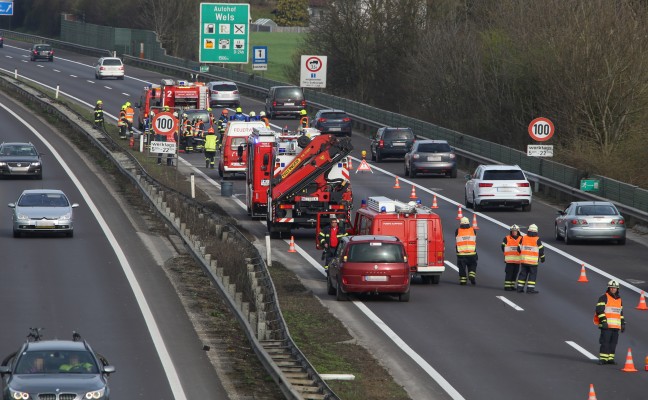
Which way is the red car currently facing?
away from the camera

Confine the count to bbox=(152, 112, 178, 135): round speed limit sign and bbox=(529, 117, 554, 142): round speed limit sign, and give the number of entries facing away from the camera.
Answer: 0

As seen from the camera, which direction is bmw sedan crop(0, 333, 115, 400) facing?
toward the camera

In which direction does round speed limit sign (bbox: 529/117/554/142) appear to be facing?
toward the camera

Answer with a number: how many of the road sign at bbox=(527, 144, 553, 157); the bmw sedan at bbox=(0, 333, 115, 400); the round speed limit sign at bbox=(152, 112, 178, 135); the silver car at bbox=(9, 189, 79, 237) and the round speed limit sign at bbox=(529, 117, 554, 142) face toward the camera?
5

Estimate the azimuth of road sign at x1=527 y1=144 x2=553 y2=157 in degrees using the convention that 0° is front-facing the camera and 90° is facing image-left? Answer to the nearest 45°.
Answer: approximately 0°

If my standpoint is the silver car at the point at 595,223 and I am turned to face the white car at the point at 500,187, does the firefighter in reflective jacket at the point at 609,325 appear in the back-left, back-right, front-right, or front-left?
back-left

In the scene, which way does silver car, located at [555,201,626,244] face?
away from the camera

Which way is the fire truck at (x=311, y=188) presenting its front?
away from the camera

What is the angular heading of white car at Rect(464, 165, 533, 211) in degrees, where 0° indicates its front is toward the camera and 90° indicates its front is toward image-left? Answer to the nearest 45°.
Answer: approximately 180°

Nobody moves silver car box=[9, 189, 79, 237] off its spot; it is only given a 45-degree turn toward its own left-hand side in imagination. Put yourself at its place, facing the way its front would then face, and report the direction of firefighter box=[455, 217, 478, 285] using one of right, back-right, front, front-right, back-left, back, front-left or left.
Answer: front
